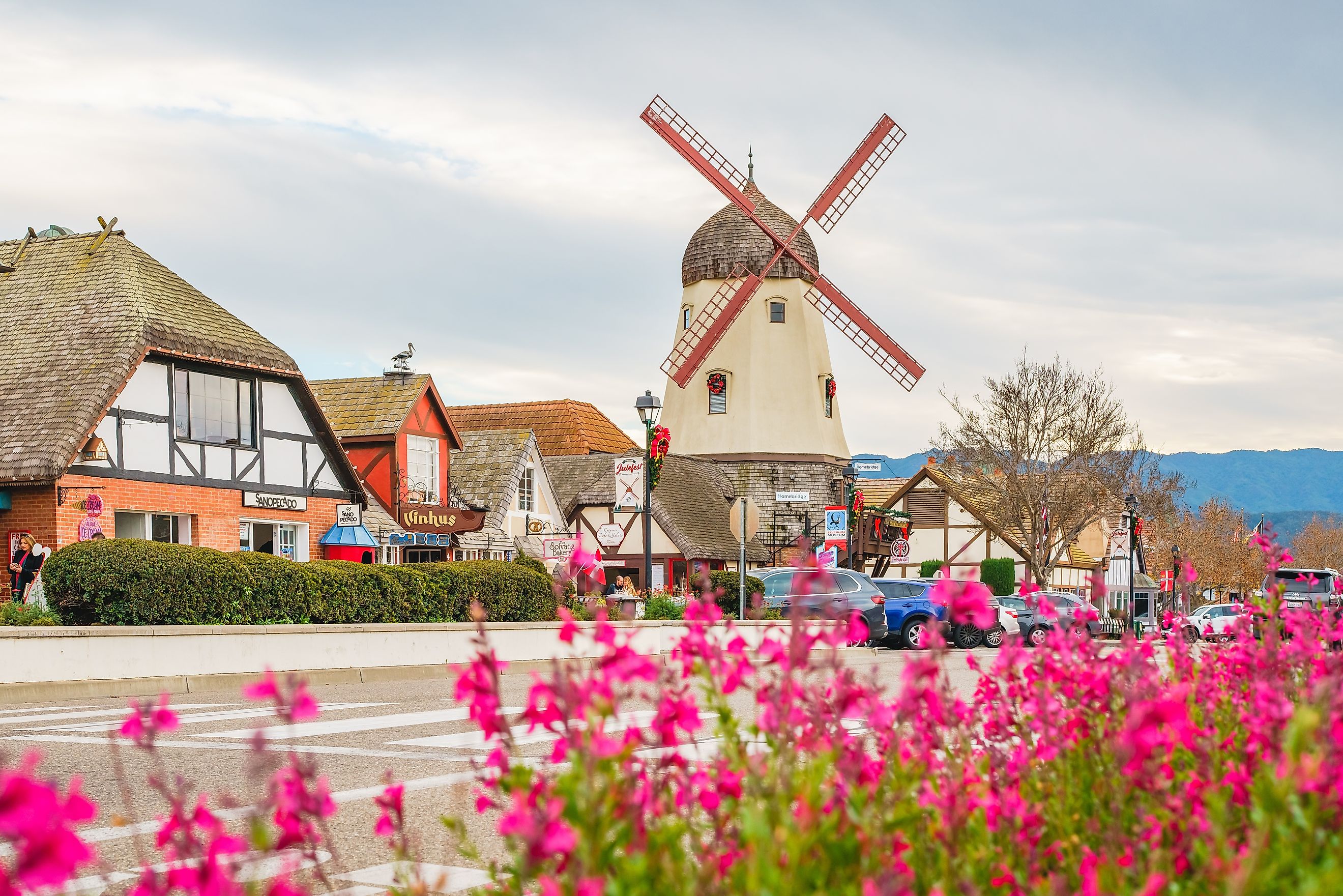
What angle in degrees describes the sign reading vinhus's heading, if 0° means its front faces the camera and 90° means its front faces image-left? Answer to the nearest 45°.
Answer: approximately 0°

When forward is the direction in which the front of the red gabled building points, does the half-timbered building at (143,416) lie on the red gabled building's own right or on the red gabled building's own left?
on the red gabled building's own right

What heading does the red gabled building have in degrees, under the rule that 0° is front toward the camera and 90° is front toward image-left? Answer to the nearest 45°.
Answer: approximately 315°

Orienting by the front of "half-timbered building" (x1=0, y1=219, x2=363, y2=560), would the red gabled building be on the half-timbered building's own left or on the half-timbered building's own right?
on the half-timbered building's own left

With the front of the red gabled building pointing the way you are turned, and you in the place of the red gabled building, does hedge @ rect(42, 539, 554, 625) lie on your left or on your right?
on your right

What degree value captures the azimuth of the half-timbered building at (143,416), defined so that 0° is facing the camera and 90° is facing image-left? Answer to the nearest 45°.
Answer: approximately 315°
